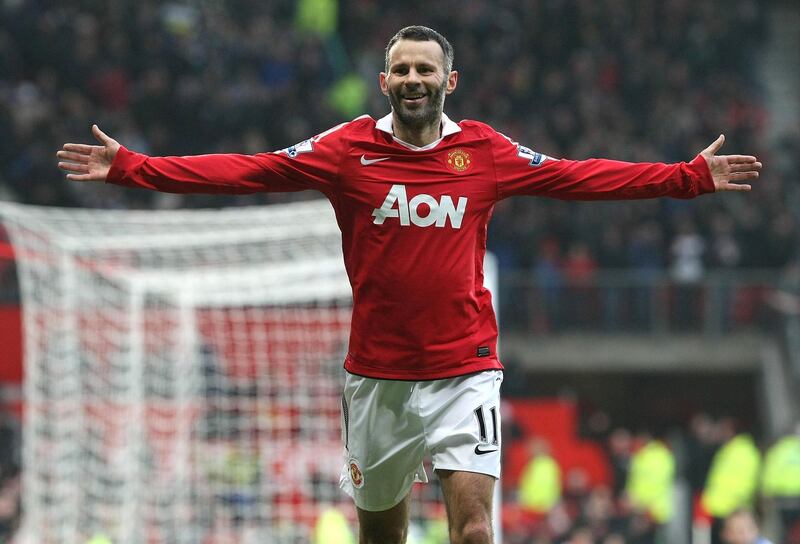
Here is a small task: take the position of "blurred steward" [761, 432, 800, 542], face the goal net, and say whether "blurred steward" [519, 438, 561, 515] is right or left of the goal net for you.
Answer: right

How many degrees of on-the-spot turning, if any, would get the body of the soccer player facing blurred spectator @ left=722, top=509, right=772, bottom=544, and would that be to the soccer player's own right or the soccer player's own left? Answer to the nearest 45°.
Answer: approximately 135° to the soccer player's own left

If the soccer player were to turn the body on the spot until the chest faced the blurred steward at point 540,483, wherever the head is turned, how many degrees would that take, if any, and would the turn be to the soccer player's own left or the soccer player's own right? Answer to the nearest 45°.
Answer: approximately 180°

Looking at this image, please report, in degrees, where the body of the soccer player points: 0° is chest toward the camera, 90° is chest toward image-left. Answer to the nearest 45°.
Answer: approximately 0°

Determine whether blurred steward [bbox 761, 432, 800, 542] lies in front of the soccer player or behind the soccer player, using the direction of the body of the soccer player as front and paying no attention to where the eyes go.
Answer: behind

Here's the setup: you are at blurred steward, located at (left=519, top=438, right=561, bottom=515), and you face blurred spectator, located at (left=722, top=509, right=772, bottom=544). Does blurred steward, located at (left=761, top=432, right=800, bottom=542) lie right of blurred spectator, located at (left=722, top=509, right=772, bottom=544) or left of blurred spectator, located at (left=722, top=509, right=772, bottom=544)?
left
